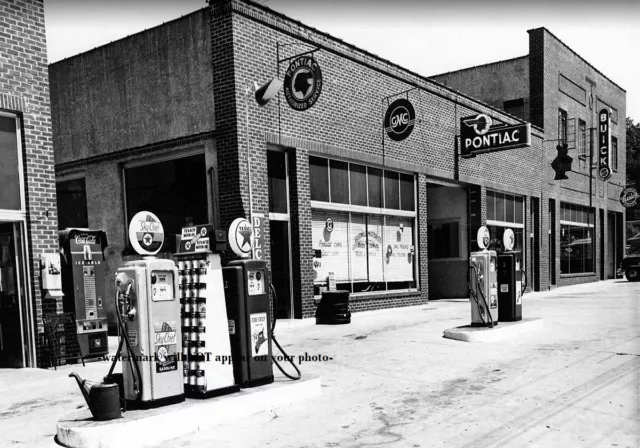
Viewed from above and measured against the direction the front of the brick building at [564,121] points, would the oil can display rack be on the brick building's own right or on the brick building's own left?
on the brick building's own right

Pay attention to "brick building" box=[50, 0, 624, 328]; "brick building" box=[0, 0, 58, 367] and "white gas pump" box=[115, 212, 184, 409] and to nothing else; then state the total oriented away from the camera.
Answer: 0

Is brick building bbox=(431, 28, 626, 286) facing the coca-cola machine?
no

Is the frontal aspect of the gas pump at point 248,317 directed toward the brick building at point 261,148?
no

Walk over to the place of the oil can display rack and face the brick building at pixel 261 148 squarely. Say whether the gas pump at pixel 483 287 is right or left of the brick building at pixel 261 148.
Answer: right

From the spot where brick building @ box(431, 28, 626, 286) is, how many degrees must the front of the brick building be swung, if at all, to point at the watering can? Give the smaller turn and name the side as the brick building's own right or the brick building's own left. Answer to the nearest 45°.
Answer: approximately 45° to the brick building's own right

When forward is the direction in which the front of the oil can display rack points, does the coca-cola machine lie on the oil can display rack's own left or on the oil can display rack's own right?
on the oil can display rack's own right

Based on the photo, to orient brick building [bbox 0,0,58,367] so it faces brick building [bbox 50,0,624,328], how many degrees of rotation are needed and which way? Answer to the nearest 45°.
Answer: approximately 90° to its left

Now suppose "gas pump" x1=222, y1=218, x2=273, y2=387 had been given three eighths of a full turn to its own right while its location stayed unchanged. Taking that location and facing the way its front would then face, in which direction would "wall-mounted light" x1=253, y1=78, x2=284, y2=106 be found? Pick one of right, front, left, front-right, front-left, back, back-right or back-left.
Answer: right

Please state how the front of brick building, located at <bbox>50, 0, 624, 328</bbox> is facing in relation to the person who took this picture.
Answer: facing the viewer and to the right of the viewer

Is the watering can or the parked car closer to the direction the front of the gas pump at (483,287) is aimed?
the watering can

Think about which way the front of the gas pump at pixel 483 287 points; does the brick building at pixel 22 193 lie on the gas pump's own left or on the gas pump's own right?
on the gas pump's own right

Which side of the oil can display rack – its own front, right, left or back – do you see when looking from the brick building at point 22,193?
right
